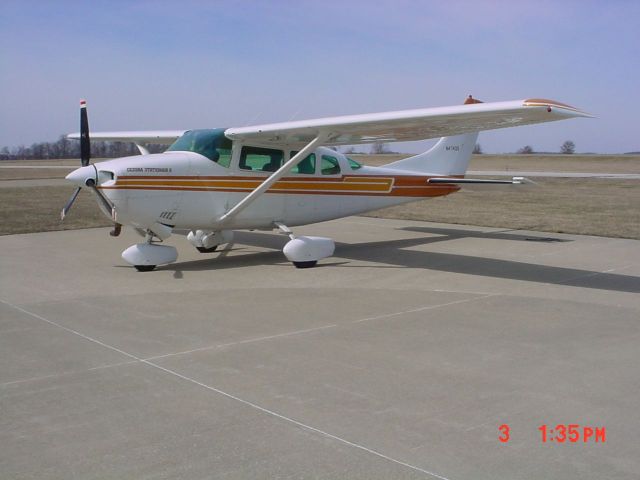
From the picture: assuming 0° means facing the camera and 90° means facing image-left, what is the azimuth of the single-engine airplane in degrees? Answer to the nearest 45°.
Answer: approximately 45°
